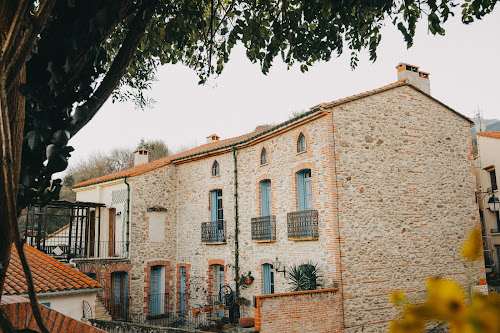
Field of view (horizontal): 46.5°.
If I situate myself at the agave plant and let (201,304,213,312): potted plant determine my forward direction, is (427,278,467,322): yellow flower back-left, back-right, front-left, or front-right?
back-left

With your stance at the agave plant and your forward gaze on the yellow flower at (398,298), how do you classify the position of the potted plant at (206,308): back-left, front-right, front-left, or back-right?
back-right

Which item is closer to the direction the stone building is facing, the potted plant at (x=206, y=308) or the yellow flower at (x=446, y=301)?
the yellow flower

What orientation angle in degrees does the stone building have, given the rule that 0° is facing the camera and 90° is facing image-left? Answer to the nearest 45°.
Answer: approximately 45°

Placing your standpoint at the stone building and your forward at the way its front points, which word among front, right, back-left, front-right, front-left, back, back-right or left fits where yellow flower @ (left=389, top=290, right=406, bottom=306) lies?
front-left

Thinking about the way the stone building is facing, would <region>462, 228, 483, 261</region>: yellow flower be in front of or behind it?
in front

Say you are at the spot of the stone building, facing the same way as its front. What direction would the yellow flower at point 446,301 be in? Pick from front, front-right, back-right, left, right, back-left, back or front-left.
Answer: front-left
